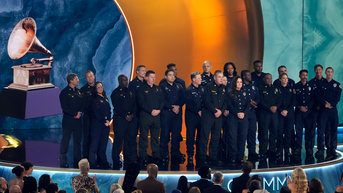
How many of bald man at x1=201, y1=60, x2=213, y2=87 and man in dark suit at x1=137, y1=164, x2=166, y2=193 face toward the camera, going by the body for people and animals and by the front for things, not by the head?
1

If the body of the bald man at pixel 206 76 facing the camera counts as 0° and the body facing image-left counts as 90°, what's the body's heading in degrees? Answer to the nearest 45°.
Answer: approximately 0°

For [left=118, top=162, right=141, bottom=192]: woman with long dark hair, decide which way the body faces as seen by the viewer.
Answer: away from the camera

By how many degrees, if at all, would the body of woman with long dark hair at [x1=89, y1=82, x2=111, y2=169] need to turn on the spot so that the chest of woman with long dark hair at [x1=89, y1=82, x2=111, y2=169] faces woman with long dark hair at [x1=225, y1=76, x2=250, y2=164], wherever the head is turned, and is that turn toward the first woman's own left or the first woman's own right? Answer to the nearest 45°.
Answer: approximately 45° to the first woman's own left

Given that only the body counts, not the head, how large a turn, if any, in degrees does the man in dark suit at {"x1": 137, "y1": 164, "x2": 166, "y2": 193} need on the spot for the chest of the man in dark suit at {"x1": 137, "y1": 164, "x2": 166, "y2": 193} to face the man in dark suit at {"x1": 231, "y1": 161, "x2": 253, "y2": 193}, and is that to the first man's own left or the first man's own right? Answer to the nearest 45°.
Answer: approximately 90° to the first man's own right

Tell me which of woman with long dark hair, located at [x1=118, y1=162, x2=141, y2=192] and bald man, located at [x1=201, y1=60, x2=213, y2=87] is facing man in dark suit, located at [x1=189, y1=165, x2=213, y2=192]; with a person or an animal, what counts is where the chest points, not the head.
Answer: the bald man

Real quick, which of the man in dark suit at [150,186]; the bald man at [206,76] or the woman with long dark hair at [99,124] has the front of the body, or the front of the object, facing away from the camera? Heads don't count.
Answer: the man in dark suit

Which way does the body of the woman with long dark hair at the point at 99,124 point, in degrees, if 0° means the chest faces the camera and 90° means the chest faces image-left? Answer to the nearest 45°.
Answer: approximately 315°

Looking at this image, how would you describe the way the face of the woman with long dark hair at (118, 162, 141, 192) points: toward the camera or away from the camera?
away from the camera

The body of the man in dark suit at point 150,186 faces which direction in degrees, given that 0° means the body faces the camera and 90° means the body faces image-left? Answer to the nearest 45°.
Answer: approximately 180°
